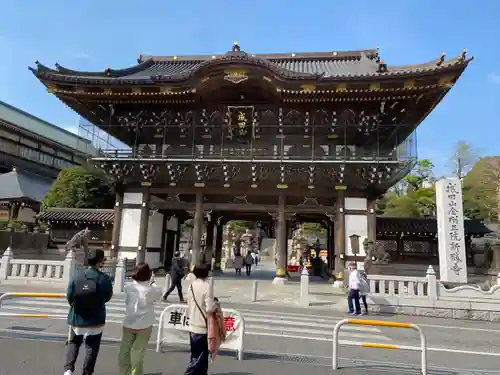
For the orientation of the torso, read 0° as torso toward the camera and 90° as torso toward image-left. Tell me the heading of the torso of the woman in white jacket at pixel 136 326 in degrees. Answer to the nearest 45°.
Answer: approximately 225°

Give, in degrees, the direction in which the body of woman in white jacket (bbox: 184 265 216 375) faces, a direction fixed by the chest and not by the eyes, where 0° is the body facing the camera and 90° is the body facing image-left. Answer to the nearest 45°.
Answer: approximately 225°

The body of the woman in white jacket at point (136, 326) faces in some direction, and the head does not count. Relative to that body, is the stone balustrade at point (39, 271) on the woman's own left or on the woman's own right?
on the woman's own left

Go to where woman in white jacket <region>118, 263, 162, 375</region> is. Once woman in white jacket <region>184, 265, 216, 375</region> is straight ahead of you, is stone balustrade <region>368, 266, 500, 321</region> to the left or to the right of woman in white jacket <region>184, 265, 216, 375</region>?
left

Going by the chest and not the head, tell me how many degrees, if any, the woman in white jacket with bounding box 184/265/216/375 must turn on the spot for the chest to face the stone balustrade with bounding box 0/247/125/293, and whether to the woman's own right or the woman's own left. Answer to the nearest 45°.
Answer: approximately 90° to the woman's own left

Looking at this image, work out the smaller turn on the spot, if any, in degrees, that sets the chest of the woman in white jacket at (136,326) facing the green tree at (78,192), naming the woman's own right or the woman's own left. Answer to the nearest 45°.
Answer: approximately 45° to the woman's own left
